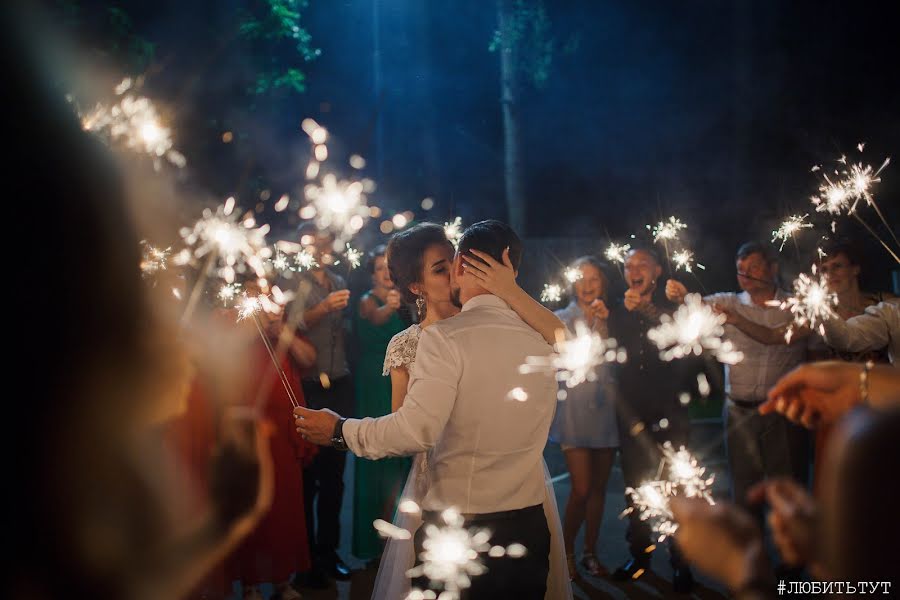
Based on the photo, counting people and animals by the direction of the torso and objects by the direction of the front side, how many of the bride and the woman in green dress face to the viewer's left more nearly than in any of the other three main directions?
0

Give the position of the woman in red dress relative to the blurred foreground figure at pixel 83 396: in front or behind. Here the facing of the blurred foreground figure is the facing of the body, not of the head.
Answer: in front

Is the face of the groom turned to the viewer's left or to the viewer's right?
to the viewer's left

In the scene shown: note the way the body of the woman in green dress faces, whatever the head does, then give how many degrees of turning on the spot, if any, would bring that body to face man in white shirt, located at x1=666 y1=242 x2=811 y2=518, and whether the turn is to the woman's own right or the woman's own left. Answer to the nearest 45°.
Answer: approximately 45° to the woman's own left

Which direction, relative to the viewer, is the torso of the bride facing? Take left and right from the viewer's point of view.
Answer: facing the viewer and to the right of the viewer

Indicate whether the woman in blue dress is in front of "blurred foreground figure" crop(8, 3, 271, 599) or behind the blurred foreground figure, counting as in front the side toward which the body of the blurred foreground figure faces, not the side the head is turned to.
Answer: in front

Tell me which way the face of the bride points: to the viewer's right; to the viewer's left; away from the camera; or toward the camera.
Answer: to the viewer's right

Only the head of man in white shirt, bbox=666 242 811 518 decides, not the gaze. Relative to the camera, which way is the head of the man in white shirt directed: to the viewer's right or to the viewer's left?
to the viewer's left

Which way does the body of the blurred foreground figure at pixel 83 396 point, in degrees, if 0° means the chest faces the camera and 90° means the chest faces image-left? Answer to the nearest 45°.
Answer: approximately 225°
